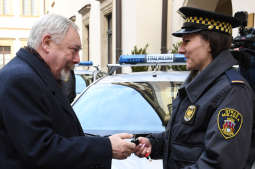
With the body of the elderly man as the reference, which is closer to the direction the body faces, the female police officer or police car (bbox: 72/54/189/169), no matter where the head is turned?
the female police officer

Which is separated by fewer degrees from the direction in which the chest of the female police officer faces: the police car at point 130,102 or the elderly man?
the elderly man

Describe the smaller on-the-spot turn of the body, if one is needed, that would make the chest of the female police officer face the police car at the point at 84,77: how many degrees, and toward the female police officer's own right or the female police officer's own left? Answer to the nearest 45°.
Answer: approximately 45° to the female police officer's own right

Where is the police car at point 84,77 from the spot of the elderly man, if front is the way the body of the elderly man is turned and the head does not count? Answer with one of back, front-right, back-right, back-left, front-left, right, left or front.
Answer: left

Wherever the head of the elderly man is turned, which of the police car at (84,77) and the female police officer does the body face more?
the female police officer

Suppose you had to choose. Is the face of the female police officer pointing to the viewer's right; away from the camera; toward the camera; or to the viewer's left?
to the viewer's left

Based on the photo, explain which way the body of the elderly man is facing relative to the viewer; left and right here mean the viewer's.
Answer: facing to the right of the viewer

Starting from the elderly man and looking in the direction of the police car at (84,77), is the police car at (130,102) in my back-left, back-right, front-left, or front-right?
front-right

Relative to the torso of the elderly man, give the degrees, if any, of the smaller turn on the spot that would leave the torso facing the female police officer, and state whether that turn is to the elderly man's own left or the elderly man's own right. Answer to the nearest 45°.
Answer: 0° — they already face them

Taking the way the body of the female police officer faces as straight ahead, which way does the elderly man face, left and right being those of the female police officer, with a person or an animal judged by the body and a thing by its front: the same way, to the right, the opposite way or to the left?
the opposite way

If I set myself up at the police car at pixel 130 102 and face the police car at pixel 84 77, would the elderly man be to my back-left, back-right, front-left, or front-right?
back-left

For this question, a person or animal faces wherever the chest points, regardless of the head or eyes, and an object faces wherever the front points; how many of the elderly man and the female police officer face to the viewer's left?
1

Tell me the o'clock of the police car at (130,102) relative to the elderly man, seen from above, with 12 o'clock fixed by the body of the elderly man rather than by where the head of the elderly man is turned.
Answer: The police car is roughly at 10 o'clock from the elderly man.

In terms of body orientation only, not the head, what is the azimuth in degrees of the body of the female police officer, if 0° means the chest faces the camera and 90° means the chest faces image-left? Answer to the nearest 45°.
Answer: approximately 90°

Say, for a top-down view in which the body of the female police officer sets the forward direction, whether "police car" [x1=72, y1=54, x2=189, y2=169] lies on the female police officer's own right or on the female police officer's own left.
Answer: on the female police officer's own right

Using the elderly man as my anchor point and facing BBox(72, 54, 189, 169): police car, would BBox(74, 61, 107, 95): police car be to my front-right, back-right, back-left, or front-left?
front-left

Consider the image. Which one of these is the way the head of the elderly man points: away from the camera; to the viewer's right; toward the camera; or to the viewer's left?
to the viewer's right
